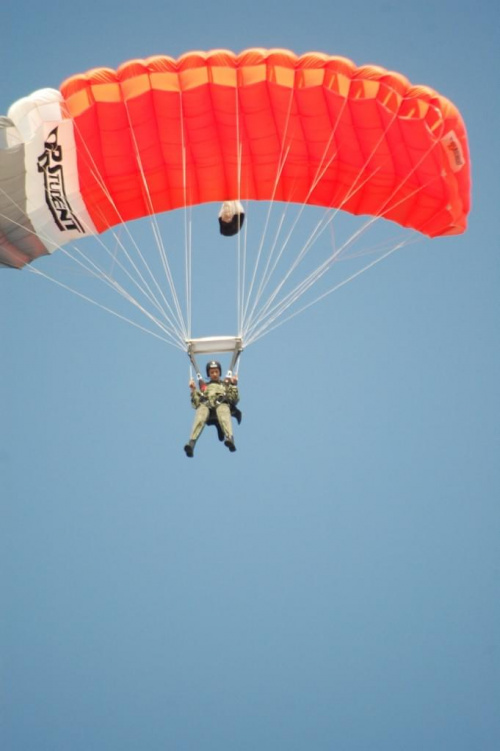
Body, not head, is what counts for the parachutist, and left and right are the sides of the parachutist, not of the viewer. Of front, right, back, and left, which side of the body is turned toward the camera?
front
